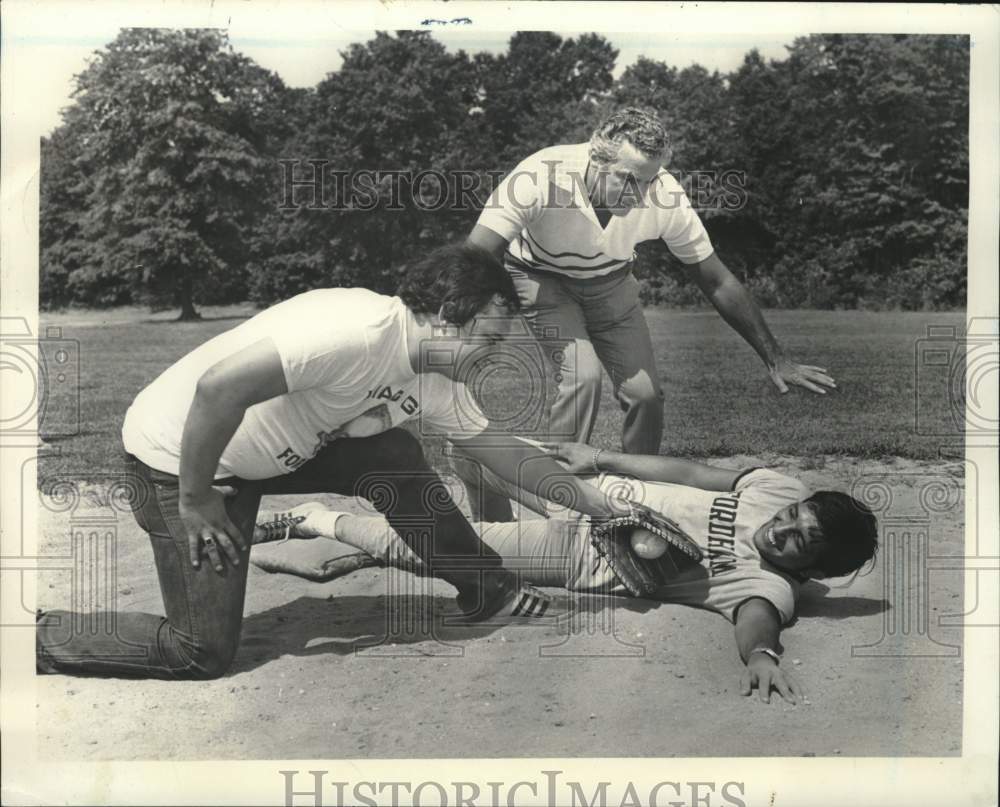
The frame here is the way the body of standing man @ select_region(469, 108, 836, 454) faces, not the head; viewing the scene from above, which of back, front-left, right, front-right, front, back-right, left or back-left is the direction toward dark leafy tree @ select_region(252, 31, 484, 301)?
back-right

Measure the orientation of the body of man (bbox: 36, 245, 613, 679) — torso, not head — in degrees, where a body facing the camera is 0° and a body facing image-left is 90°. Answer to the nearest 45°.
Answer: approximately 270°

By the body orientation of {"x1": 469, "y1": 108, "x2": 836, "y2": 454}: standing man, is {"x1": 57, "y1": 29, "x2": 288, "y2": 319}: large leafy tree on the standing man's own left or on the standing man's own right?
on the standing man's own right

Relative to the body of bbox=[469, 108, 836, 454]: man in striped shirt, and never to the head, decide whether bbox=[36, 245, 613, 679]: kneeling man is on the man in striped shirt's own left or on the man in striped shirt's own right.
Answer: on the man in striped shirt's own right

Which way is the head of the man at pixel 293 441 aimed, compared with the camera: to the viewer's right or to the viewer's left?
to the viewer's right

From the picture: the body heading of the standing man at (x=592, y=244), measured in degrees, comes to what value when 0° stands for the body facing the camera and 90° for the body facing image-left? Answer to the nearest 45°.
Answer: approximately 315°
